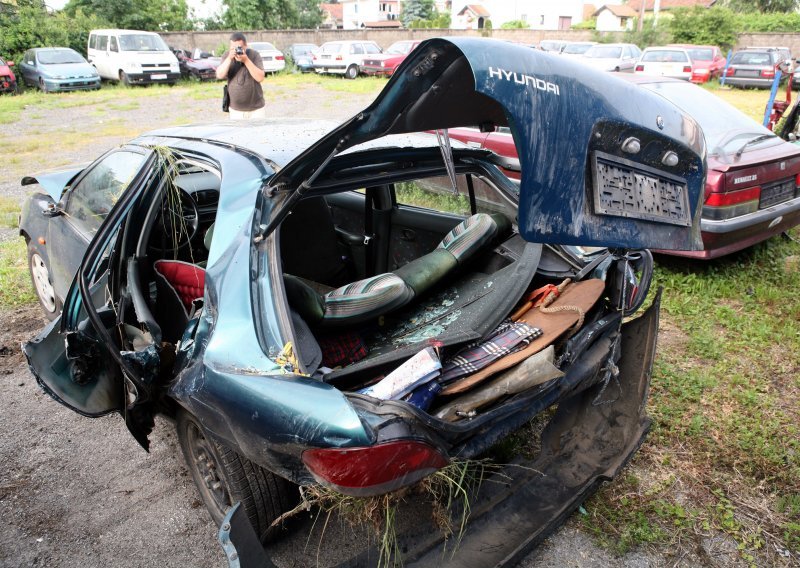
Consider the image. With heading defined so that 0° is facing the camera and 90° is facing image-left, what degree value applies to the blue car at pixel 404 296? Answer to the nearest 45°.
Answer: approximately 135°

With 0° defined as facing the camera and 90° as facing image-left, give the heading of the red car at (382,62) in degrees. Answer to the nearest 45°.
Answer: approximately 45°

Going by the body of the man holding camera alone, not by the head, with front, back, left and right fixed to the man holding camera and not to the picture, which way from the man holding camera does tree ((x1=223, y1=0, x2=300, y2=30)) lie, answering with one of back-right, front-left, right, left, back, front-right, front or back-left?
back

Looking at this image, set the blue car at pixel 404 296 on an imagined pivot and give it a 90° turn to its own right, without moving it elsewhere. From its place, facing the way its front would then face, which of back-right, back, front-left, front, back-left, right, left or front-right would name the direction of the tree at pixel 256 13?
front-left

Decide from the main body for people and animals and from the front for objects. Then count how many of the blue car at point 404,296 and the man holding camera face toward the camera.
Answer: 1

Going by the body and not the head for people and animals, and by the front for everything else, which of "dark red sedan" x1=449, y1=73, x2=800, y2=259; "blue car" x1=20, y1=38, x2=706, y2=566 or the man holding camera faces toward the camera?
the man holding camera

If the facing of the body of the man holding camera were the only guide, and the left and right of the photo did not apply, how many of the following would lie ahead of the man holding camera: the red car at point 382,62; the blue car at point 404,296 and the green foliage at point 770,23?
1

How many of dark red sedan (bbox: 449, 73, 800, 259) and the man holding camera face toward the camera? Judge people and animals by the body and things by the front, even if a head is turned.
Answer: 1

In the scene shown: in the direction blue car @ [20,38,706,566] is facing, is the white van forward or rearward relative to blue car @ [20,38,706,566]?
forward

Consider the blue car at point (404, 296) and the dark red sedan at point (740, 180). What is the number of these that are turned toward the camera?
0

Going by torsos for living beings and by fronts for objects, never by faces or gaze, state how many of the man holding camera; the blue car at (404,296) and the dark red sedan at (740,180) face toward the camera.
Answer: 1

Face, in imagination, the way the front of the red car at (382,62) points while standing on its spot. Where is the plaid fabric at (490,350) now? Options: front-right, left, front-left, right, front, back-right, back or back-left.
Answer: front-left
